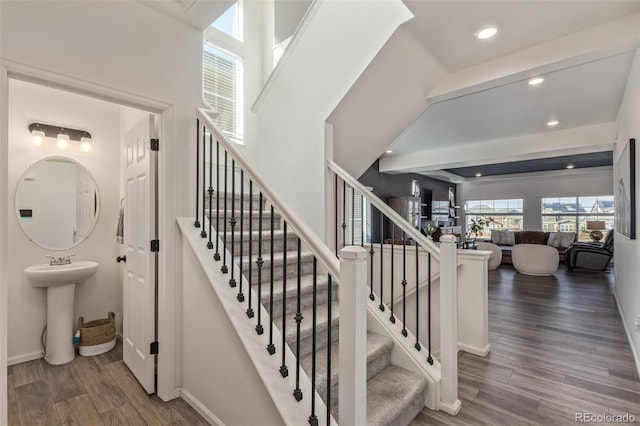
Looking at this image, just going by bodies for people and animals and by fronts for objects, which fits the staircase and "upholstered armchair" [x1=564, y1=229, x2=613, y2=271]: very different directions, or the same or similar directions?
very different directions

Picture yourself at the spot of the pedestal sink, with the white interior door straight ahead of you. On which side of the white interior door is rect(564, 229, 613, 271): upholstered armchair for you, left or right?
left

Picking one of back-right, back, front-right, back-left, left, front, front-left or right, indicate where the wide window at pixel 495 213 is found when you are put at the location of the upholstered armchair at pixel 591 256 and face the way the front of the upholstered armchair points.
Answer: front-right

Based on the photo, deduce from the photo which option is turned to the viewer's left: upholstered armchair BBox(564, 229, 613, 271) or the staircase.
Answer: the upholstered armchair

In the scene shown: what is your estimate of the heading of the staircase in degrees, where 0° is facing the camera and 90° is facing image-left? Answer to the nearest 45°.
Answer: approximately 315°

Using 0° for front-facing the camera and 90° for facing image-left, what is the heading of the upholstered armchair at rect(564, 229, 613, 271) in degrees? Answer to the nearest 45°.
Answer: approximately 90°

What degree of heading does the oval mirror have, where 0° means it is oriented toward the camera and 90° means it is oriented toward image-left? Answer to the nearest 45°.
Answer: approximately 0°

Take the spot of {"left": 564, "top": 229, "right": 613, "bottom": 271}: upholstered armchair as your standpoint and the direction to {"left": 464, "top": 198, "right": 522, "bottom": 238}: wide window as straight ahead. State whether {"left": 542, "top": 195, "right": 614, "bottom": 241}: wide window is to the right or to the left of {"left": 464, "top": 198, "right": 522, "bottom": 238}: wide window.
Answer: right
